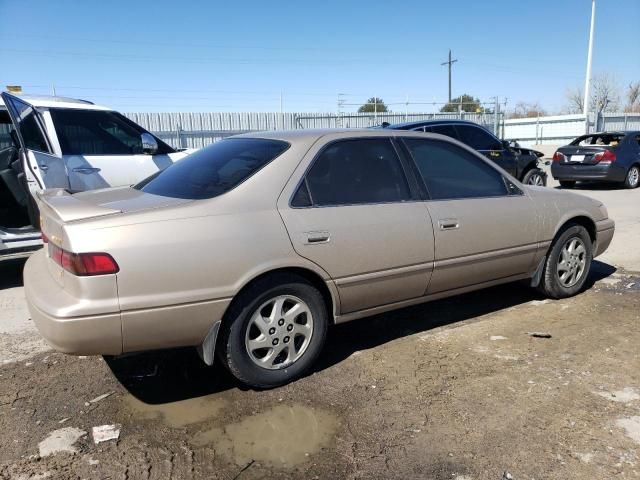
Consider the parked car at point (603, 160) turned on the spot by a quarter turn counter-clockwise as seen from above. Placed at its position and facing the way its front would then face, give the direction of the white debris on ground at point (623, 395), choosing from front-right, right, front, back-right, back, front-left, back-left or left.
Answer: back-left

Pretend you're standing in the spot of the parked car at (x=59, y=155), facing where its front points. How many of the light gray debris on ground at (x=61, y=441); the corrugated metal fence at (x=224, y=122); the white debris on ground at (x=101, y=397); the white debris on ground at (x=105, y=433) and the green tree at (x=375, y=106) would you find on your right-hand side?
3

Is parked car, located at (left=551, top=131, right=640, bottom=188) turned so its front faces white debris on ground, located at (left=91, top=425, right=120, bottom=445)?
no

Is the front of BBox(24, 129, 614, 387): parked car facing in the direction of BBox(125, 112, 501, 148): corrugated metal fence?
no

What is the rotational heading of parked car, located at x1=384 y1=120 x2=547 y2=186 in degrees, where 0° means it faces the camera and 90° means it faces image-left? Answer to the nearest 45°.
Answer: approximately 270°

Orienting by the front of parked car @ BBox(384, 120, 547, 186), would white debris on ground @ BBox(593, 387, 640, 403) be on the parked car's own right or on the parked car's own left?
on the parked car's own right

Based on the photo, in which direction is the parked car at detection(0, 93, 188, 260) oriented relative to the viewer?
to the viewer's right

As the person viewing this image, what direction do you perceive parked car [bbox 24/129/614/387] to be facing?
facing away from the viewer and to the right of the viewer

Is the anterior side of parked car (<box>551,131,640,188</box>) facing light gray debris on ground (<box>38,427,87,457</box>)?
no

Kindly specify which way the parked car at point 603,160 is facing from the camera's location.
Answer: facing away from the viewer and to the right of the viewer

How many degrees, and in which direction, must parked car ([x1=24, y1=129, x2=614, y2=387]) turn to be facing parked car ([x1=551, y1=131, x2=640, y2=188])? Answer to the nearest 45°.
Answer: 0° — it already faces it

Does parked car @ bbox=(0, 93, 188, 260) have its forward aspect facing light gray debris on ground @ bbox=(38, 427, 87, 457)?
no

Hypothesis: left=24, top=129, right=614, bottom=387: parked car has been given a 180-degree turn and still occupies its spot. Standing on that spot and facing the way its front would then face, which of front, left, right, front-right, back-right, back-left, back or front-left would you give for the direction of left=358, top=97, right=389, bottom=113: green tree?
back-right

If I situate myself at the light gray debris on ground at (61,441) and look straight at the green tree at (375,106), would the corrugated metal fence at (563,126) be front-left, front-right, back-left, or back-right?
front-right

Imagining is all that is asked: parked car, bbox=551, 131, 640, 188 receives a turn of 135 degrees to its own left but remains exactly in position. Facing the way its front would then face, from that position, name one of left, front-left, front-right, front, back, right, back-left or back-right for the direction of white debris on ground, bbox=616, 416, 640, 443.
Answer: left
